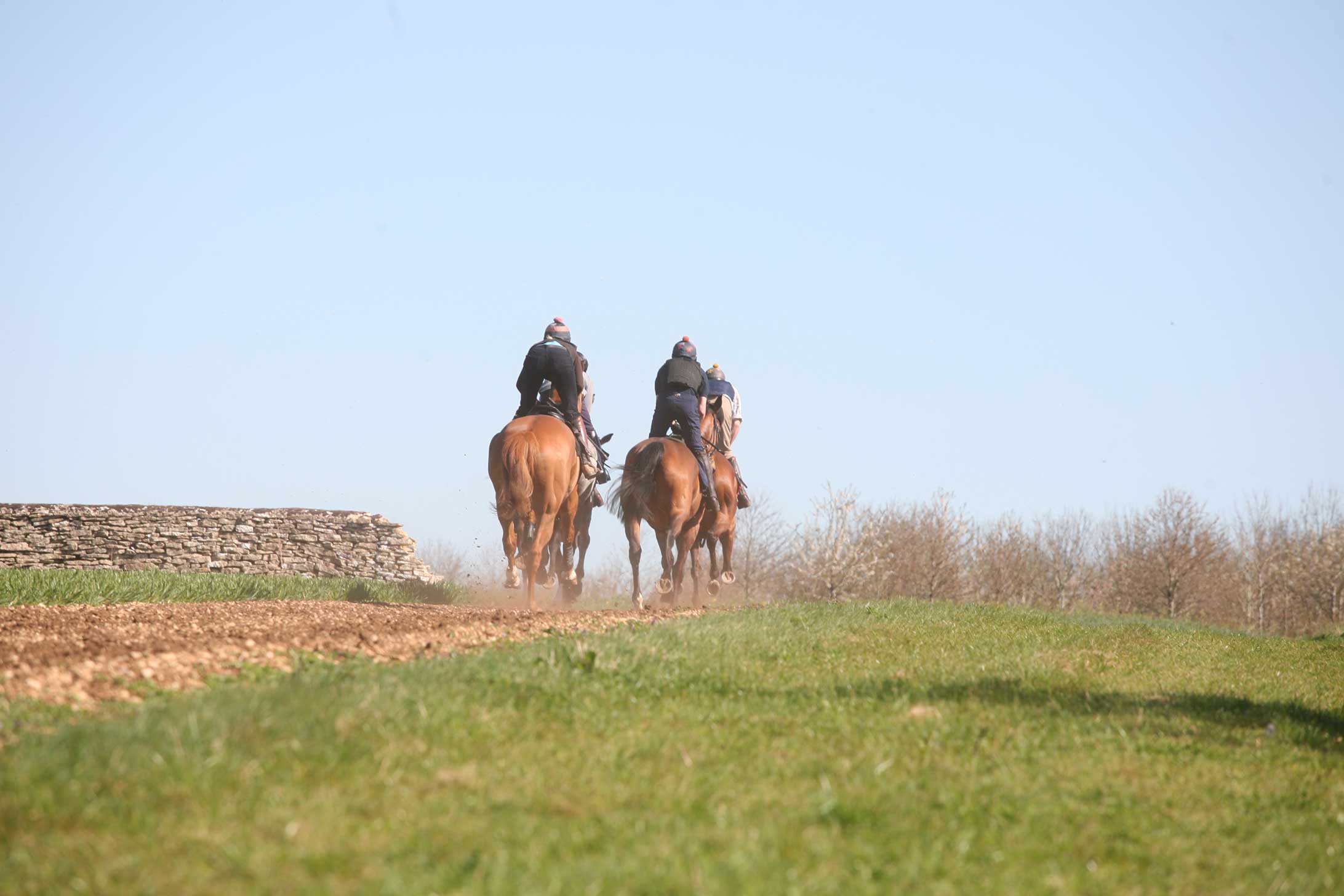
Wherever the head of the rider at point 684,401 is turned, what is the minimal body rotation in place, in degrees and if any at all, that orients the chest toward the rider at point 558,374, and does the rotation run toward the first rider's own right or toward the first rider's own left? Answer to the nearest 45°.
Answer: approximately 135° to the first rider's own left

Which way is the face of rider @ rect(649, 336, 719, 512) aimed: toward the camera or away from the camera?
away from the camera

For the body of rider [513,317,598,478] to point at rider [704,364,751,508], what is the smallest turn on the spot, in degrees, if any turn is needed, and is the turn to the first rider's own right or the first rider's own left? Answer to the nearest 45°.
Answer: approximately 45° to the first rider's own right

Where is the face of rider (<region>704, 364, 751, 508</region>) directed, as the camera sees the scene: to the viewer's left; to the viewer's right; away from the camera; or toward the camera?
away from the camera

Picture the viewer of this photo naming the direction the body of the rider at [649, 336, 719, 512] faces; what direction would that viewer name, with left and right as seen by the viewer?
facing away from the viewer

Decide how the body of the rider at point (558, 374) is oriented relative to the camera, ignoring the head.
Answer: away from the camera

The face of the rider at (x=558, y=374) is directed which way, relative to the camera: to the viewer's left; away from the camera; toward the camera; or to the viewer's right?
away from the camera

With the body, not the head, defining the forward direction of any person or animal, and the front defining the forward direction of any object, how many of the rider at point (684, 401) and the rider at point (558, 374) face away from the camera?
2
